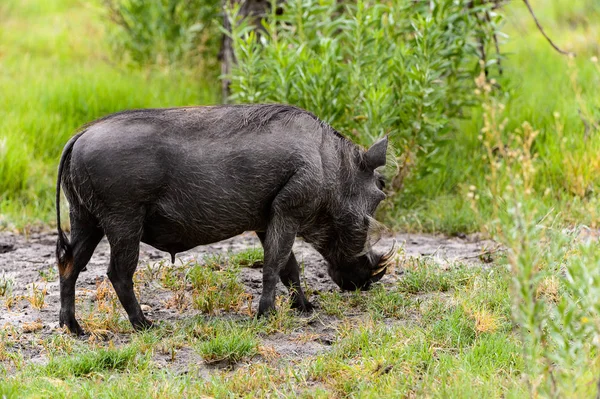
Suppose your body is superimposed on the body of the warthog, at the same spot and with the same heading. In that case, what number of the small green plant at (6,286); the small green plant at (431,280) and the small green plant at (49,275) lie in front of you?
1

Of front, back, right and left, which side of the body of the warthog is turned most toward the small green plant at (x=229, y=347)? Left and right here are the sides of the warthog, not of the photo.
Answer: right

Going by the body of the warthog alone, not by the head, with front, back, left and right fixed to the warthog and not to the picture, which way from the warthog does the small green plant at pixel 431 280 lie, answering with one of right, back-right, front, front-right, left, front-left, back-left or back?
front

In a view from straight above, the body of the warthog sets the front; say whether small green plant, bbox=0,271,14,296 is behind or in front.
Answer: behind

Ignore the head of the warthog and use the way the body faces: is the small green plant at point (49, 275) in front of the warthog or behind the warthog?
behind

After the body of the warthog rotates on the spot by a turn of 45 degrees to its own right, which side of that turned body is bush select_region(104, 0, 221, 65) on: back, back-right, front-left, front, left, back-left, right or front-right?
back-left

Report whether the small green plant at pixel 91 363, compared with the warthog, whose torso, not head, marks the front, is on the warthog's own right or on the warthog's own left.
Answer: on the warthog's own right

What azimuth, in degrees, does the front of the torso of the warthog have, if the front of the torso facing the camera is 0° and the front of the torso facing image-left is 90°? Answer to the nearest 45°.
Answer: approximately 270°
